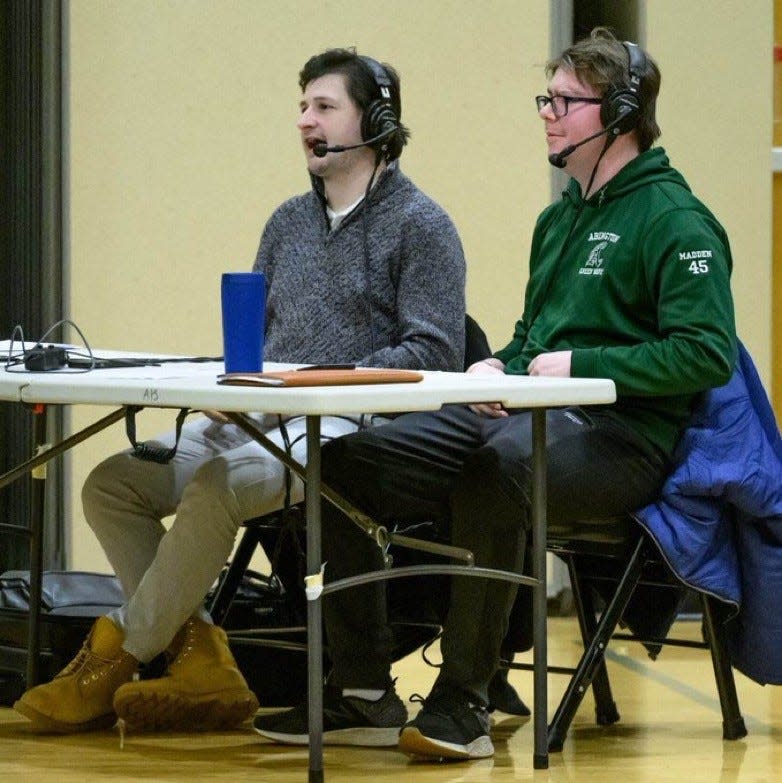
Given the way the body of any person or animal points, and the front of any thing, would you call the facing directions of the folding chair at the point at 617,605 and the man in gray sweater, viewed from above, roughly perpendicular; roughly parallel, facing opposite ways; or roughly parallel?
roughly parallel

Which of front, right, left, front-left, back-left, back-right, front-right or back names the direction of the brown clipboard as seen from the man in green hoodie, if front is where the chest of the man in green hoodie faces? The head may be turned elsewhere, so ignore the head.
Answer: front

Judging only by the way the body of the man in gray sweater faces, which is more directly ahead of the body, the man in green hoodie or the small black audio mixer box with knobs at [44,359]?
the small black audio mixer box with knobs

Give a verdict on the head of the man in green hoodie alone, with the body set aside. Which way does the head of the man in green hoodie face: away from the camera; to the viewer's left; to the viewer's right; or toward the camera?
to the viewer's left

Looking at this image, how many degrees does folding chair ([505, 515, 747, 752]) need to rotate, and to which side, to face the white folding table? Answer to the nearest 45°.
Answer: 0° — it already faces it

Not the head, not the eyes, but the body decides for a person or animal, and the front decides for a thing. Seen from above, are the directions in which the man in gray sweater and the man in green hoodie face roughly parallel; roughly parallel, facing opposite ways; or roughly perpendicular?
roughly parallel

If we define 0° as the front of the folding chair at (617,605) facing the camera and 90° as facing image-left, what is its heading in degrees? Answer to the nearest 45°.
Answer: approximately 45°

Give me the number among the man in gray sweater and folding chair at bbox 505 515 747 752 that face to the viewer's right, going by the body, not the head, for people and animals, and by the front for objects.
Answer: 0

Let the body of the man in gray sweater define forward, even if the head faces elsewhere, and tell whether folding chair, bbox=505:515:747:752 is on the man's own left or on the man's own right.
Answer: on the man's own left

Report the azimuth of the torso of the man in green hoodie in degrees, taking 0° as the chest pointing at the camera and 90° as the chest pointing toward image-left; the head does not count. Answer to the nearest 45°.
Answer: approximately 45°

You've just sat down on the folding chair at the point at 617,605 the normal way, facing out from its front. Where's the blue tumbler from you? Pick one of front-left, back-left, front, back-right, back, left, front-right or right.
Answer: front

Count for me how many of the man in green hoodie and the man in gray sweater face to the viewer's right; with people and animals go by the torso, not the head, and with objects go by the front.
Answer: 0

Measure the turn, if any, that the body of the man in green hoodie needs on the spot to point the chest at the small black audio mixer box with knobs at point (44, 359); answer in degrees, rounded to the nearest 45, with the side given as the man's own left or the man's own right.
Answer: approximately 45° to the man's own right

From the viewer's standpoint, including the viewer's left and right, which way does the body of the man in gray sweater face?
facing the viewer and to the left of the viewer
